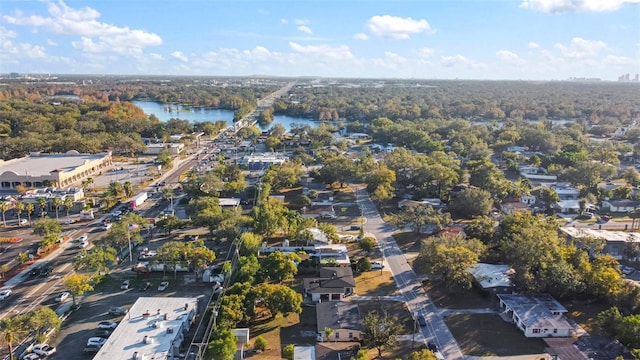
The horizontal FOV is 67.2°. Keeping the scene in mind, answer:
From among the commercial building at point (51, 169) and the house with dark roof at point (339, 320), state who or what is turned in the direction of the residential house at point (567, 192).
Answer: the commercial building

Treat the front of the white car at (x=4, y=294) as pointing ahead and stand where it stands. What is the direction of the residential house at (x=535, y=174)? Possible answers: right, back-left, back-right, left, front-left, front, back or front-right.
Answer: back-left

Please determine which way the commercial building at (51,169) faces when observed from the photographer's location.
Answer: facing the viewer and to the right of the viewer

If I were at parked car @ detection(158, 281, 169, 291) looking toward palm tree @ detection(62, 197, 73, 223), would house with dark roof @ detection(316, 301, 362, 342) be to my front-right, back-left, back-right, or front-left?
back-right

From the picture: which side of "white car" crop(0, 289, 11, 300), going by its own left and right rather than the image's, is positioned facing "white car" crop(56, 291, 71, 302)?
left

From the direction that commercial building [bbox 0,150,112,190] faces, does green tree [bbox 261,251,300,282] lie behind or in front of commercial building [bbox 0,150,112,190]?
in front
